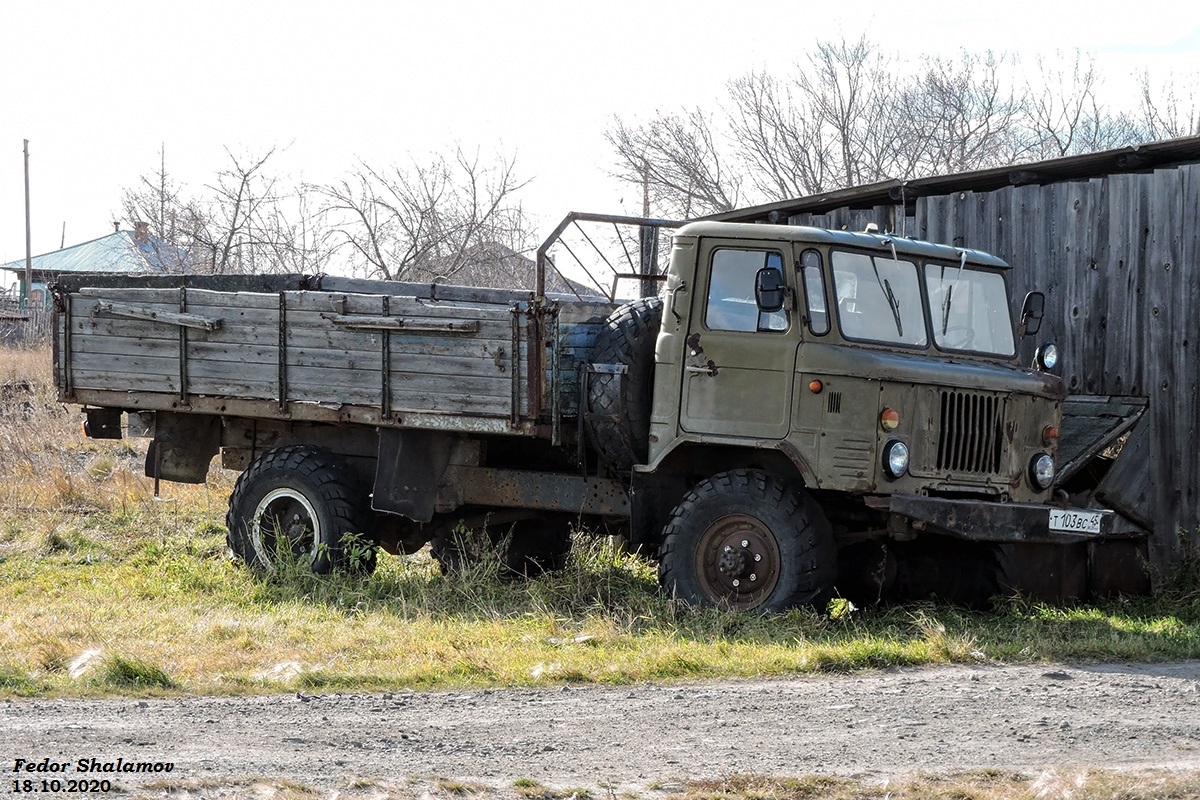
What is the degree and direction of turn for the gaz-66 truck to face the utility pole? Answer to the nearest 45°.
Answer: approximately 135° to its left

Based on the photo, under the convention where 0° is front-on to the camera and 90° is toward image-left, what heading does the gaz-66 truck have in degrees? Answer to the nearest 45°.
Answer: approximately 315°
